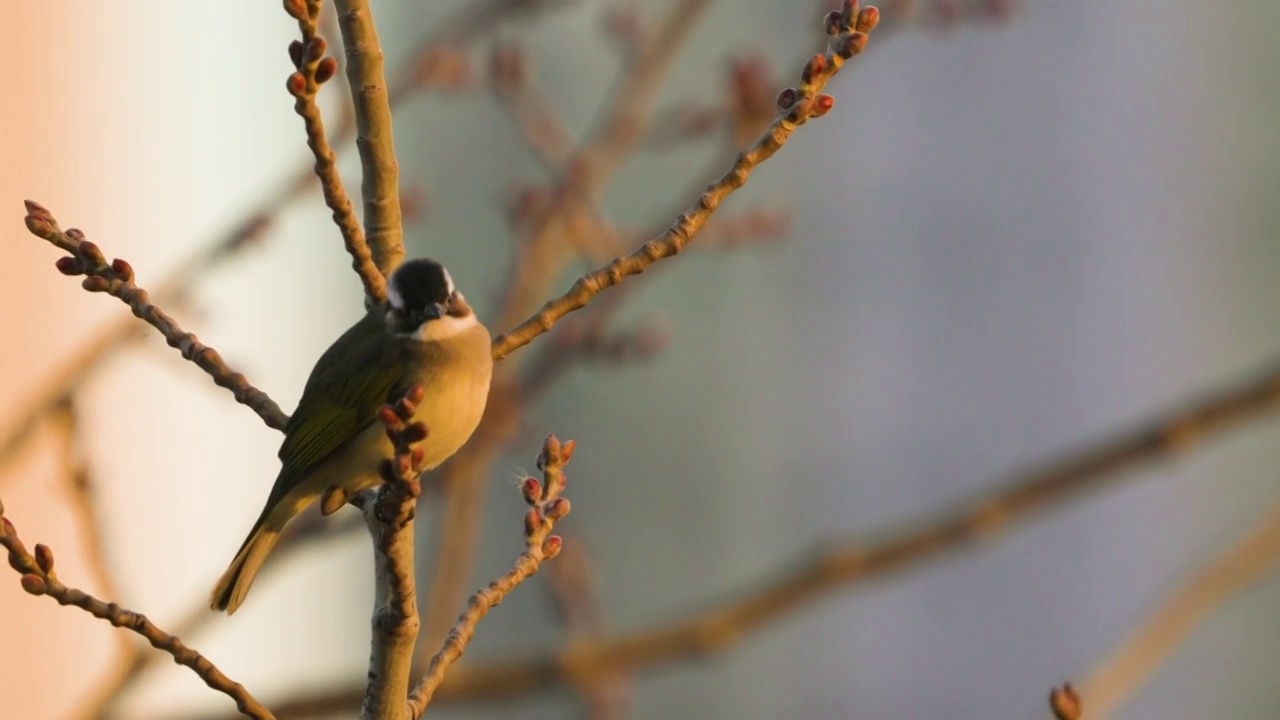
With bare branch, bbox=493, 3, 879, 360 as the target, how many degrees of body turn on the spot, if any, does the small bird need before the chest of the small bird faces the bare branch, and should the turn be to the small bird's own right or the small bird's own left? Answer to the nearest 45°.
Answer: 0° — it already faces it

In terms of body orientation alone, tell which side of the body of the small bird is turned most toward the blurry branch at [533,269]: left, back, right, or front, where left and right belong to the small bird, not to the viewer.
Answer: left

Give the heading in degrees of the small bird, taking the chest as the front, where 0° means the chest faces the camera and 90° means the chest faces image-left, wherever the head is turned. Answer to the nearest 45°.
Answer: approximately 315°

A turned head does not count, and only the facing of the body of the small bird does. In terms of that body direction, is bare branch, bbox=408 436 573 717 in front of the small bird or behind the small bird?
in front
